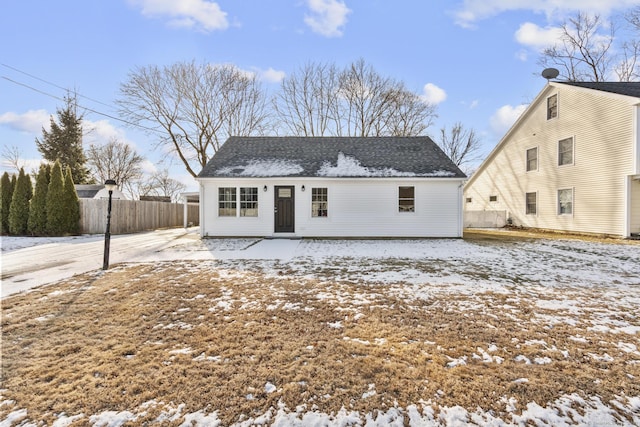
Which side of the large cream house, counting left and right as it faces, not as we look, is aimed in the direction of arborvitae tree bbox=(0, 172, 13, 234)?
right

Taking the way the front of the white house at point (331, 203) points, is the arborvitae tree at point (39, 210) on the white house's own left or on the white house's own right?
on the white house's own right

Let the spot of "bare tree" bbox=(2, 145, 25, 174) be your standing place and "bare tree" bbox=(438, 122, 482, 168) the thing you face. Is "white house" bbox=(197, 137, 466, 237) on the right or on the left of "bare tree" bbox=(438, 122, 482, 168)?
right

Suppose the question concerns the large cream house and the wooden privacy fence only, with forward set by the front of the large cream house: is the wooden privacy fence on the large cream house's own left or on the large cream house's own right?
on the large cream house's own right

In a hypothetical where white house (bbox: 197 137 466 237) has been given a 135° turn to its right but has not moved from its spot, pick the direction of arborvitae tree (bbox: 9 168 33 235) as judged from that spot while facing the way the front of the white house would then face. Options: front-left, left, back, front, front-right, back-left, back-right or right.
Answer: front-left

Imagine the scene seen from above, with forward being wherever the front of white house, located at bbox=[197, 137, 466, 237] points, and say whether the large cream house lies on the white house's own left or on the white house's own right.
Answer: on the white house's own left

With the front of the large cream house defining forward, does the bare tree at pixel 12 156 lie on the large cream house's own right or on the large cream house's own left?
on the large cream house's own right

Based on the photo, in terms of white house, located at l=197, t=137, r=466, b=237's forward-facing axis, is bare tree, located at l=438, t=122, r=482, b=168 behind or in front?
behind

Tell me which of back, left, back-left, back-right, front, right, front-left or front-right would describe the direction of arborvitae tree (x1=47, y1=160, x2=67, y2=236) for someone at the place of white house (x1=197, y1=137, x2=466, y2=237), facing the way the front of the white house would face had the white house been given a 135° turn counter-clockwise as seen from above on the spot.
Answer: back-left

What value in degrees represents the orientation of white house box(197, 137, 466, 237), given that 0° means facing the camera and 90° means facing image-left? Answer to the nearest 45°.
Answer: approximately 0°
